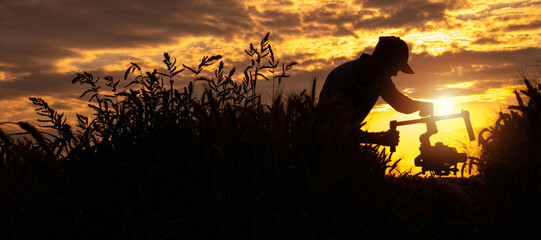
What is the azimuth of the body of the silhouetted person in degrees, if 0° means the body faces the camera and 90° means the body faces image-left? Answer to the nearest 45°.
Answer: approximately 270°

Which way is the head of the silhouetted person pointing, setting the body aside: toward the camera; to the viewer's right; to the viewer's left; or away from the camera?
to the viewer's right
